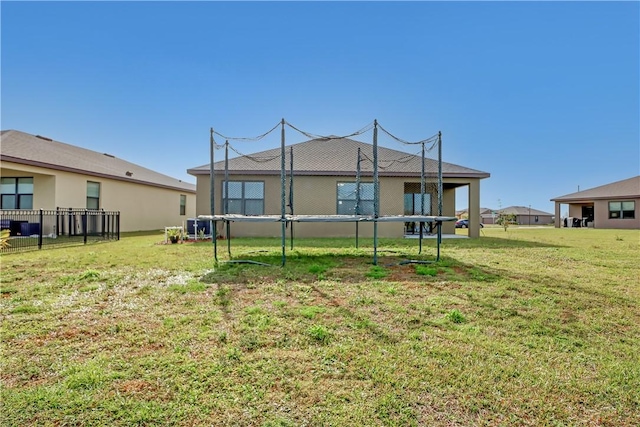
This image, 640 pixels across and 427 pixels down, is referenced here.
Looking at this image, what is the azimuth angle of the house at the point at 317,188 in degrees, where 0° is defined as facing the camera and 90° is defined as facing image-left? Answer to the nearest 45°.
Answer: approximately 180°

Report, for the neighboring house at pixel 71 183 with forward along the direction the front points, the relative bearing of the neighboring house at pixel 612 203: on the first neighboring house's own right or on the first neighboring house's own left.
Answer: on the first neighboring house's own right

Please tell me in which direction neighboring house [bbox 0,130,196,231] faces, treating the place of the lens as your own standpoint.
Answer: facing away from the viewer and to the right of the viewer

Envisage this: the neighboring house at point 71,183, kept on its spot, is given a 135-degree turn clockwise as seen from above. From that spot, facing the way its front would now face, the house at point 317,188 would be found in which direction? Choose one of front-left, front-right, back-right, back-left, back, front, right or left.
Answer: front-left
